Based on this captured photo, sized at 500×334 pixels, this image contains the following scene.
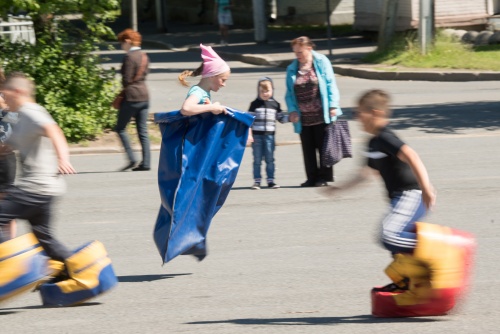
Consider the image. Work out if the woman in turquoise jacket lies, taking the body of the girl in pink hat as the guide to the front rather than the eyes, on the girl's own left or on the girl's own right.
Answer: on the girl's own left

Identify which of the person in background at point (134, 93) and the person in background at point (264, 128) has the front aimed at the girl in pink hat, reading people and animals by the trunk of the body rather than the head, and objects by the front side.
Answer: the person in background at point (264, 128)

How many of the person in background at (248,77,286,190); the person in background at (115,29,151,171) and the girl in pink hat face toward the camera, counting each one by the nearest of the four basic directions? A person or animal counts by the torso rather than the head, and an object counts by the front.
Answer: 1

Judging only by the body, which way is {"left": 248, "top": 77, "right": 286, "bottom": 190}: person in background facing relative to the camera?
toward the camera

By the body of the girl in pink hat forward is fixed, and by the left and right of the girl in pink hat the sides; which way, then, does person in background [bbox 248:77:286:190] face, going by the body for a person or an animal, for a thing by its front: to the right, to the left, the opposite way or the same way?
to the right

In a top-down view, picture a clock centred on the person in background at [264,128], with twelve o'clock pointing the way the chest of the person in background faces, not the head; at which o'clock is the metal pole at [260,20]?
The metal pole is roughly at 6 o'clock from the person in background.

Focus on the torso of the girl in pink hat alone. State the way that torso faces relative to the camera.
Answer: to the viewer's right

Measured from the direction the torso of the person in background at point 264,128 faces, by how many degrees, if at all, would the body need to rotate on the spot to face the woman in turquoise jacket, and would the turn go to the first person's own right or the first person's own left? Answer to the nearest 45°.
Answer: approximately 90° to the first person's own left

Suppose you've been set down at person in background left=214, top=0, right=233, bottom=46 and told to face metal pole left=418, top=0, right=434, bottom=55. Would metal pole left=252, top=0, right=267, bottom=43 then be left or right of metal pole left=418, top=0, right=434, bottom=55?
left

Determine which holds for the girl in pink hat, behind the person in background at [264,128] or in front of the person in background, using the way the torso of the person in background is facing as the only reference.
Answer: in front

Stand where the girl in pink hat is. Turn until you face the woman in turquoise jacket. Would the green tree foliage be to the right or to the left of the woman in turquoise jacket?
left

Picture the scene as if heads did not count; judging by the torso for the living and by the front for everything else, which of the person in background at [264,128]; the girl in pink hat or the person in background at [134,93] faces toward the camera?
the person in background at [264,128]

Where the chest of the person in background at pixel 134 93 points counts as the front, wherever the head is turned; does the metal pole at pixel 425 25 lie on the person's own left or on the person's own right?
on the person's own right

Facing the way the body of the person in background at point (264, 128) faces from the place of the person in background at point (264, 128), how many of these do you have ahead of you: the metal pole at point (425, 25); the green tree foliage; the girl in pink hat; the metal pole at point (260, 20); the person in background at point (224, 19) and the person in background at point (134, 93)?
1

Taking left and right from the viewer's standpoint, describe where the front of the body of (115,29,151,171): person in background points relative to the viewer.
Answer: facing to the left of the viewer
